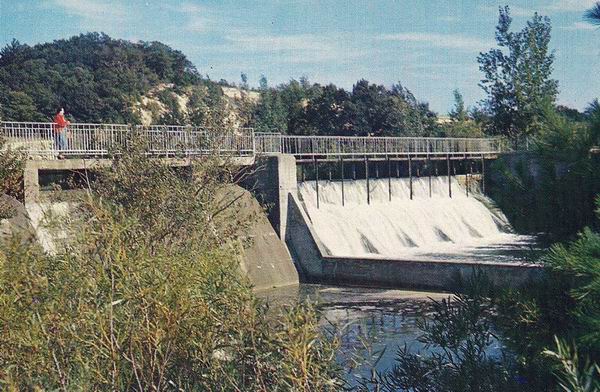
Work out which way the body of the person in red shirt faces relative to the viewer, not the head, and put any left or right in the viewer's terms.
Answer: facing the viewer and to the right of the viewer
